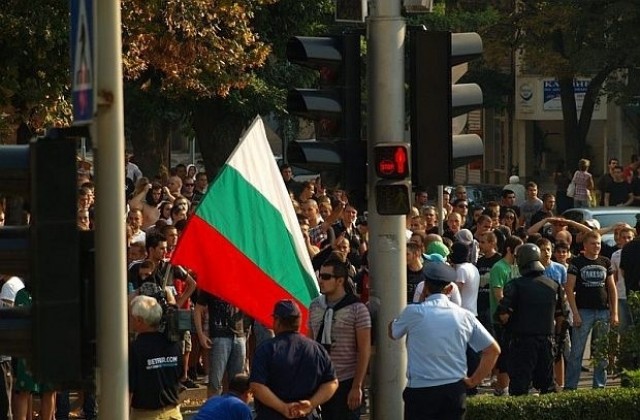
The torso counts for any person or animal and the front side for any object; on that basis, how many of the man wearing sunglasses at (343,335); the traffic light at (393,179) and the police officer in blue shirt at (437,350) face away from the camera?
1

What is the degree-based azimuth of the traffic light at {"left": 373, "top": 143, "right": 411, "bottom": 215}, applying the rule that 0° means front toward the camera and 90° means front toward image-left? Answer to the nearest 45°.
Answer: approximately 0°

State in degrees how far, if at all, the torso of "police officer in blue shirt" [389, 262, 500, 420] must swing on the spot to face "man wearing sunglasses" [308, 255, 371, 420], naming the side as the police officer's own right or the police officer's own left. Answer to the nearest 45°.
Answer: approximately 45° to the police officer's own left

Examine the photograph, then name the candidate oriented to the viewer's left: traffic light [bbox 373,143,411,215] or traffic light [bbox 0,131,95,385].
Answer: traffic light [bbox 0,131,95,385]

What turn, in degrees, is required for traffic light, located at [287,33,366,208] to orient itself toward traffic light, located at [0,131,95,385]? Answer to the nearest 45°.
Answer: approximately 45° to its left

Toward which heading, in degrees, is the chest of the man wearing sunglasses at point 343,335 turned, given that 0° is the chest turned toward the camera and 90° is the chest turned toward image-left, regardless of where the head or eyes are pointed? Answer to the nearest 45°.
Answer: approximately 45°

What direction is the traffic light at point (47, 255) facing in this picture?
to the viewer's left

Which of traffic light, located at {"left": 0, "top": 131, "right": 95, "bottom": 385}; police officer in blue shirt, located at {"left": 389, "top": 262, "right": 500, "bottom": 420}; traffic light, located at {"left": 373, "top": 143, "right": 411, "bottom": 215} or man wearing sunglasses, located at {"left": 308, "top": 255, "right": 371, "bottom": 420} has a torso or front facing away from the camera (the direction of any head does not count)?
the police officer in blue shirt

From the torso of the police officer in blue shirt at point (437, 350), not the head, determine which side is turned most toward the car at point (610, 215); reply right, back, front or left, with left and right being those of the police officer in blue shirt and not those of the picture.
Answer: front

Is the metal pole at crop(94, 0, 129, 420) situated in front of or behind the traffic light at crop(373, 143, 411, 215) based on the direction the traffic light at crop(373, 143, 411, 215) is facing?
in front

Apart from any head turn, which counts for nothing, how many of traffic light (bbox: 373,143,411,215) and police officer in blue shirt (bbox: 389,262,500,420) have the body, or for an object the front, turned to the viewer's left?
0

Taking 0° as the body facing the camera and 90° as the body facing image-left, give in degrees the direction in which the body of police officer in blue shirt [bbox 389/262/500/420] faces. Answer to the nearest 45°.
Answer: approximately 180°
